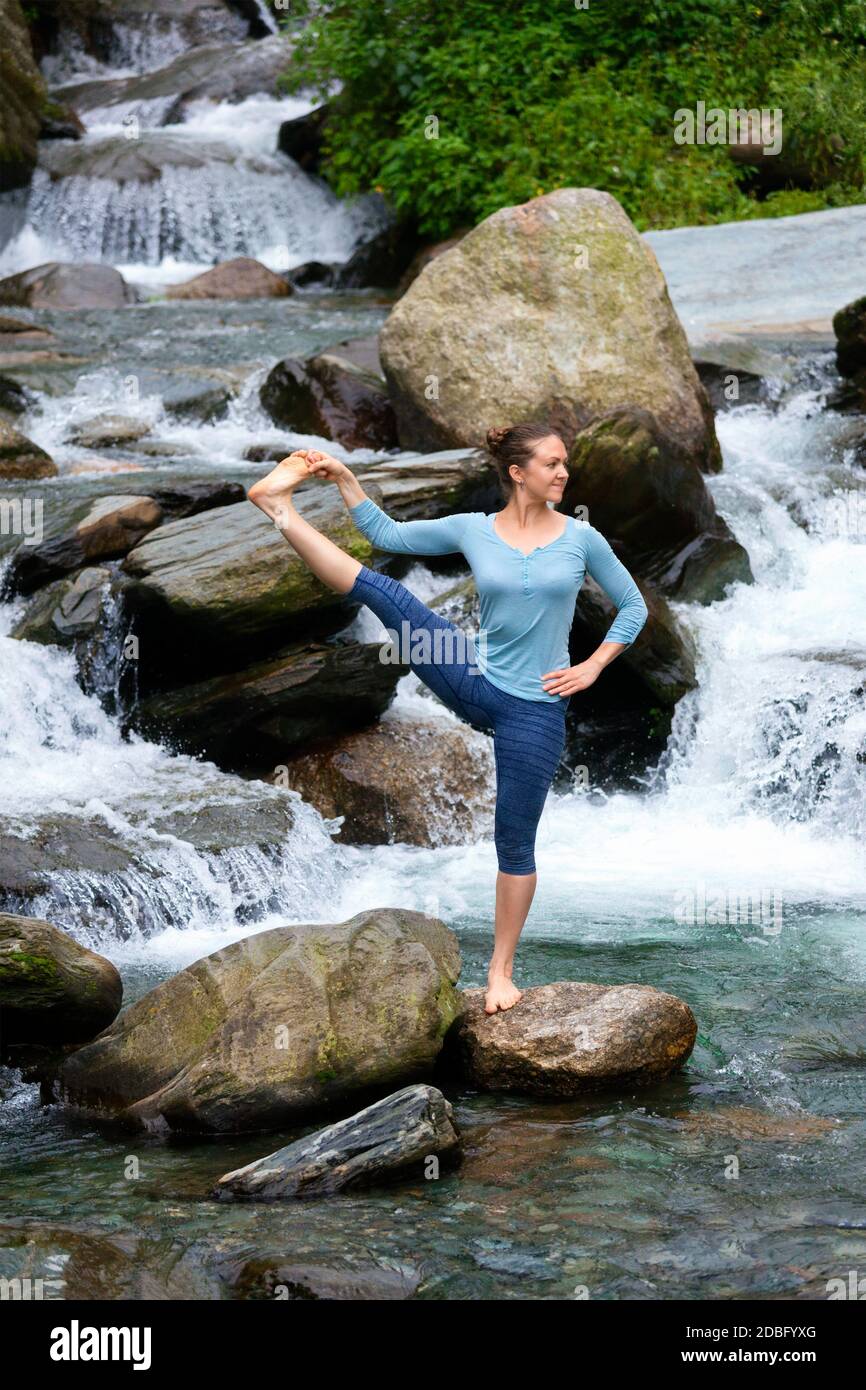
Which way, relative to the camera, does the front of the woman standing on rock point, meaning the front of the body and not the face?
toward the camera

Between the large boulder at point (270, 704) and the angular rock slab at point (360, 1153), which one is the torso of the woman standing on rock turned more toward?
the angular rock slab

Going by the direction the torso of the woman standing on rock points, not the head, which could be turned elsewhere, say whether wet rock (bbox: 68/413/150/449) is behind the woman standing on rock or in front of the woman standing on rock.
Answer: behind

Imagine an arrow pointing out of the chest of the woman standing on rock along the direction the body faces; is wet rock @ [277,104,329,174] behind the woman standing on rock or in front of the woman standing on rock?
behind

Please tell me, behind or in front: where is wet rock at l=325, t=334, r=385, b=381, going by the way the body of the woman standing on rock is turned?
behind

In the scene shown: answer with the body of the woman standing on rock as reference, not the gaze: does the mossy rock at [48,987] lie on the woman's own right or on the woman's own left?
on the woman's own right

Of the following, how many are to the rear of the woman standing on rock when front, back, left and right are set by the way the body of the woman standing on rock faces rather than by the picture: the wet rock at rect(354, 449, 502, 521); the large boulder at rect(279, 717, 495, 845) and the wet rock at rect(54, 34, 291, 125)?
3

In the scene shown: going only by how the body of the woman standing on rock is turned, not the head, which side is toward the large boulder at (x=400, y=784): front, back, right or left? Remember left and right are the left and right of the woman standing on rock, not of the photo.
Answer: back

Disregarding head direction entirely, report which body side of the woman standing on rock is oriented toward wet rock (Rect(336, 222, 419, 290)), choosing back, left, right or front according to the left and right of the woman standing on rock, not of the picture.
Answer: back

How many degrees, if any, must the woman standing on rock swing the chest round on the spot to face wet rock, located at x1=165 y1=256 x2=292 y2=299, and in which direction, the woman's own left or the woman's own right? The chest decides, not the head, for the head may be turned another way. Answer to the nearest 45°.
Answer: approximately 180°

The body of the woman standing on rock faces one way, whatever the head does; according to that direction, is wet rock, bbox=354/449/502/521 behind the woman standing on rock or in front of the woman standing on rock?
behind

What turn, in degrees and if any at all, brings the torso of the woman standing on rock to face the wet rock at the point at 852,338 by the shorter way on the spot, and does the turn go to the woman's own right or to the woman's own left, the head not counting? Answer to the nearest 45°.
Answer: approximately 180°

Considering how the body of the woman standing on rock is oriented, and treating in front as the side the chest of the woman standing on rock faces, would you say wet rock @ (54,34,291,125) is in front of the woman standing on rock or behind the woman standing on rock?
behind
